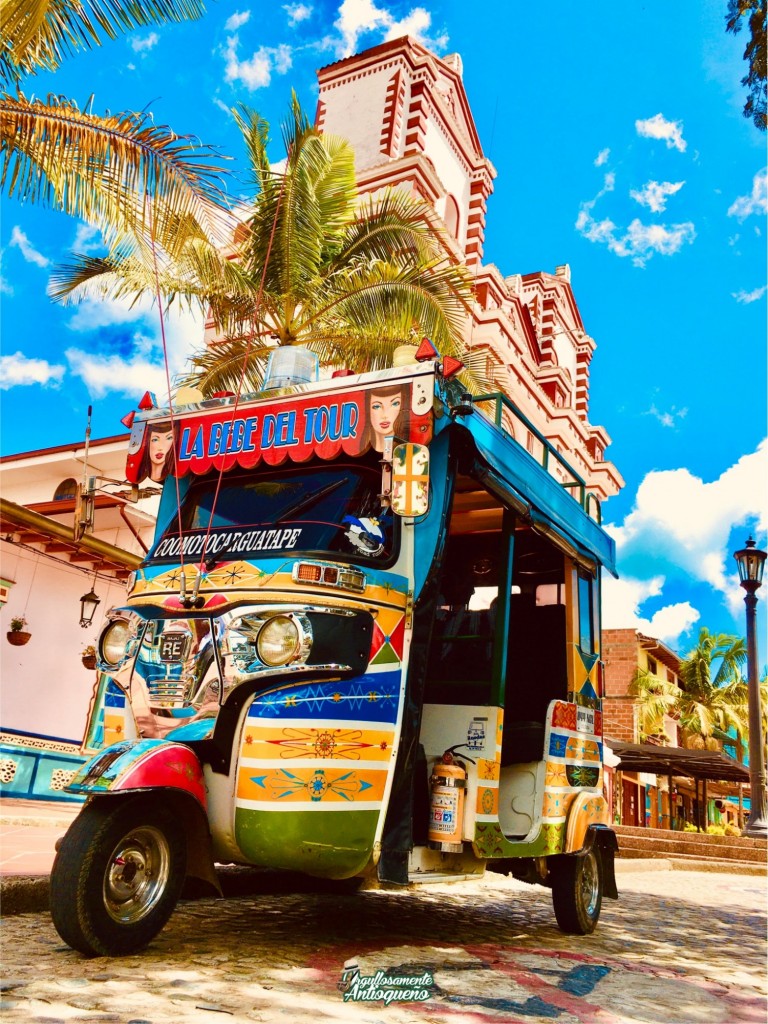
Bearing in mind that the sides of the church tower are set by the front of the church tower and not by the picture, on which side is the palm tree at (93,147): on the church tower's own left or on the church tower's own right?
on the church tower's own right

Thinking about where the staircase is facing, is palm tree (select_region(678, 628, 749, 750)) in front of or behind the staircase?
behind

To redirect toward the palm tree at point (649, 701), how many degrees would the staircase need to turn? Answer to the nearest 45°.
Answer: approximately 180°

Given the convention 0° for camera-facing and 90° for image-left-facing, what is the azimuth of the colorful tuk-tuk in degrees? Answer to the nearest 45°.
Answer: approximately 45°

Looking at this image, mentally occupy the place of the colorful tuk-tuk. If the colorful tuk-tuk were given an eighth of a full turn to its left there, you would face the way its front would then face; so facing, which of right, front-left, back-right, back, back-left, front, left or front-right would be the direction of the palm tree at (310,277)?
back
